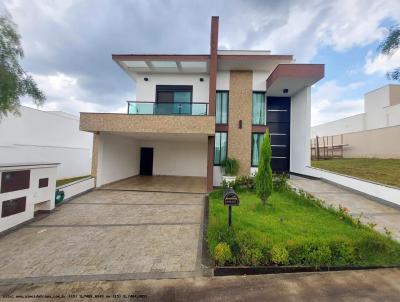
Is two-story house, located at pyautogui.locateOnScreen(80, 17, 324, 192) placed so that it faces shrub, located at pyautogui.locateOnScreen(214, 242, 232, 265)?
yes

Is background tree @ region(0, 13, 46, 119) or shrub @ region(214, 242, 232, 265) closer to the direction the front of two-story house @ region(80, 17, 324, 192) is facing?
the shrub

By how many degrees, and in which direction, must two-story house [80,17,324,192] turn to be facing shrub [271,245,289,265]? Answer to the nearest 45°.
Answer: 0° — it already faces it

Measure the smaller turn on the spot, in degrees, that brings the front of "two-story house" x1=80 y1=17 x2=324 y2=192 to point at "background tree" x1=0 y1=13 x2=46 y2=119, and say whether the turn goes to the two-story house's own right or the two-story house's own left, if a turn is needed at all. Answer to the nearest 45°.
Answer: approximately 45° to the two-story house's own right

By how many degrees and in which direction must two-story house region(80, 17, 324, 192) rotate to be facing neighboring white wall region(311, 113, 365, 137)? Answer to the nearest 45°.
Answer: approximately 135° to its left

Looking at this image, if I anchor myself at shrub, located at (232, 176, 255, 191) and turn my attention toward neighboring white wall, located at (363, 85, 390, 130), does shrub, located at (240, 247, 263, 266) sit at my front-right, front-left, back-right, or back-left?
back-right

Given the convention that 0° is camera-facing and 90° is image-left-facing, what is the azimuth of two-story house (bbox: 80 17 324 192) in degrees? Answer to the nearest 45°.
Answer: approximately 0°

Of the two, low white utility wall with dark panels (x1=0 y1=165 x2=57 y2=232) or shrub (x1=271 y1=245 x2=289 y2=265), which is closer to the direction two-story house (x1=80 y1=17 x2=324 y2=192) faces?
the shrub

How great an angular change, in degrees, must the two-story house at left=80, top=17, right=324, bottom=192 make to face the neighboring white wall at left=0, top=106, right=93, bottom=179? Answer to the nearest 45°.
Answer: approximately 90° to its right

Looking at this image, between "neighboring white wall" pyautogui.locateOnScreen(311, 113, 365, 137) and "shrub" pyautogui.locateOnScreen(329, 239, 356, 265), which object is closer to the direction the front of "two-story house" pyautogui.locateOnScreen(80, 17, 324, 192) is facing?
the shrub

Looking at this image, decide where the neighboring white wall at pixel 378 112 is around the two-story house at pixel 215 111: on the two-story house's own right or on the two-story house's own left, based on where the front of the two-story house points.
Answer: on the two-story house's own left
